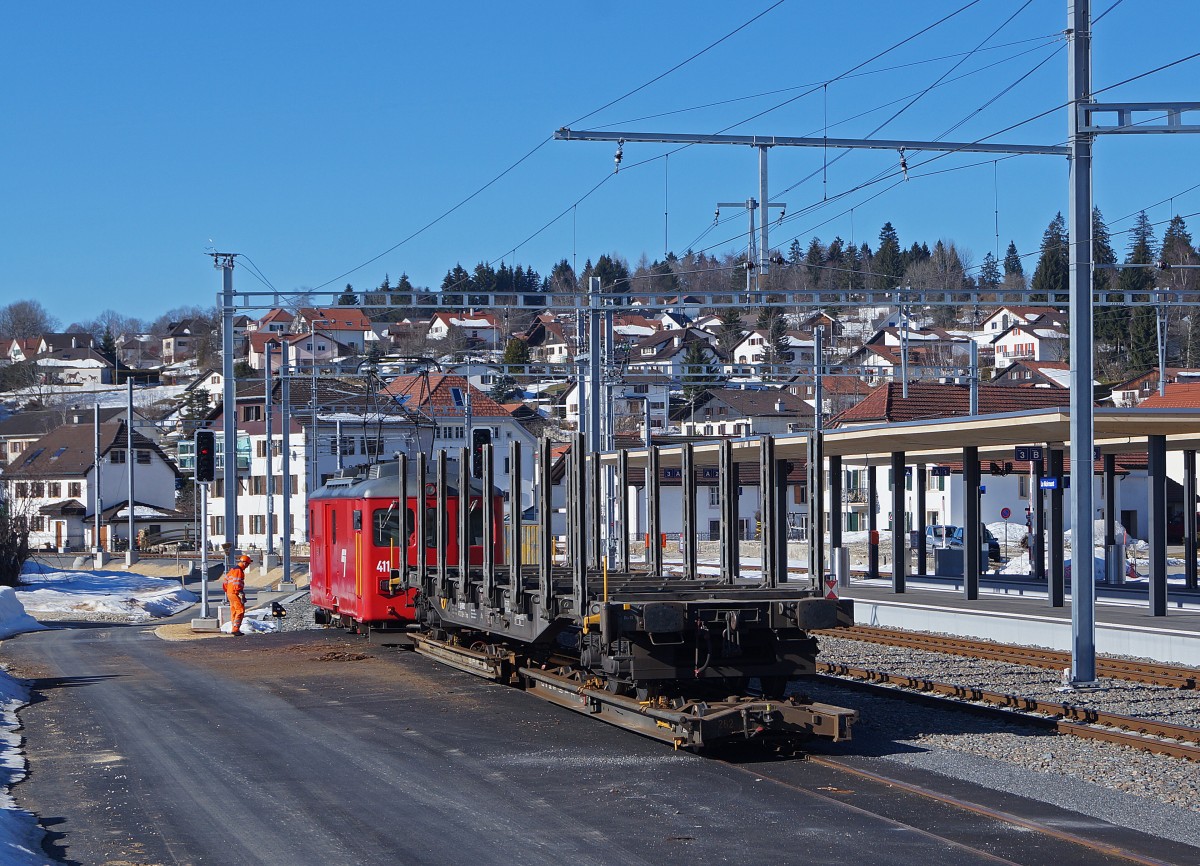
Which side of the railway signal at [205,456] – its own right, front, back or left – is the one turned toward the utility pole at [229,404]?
back

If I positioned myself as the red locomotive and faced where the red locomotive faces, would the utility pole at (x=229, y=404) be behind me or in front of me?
behind

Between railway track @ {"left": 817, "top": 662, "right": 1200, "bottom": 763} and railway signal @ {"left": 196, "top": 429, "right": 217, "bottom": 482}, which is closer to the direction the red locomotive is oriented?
the railway track

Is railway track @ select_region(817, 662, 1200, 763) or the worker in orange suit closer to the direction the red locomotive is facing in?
the railway track

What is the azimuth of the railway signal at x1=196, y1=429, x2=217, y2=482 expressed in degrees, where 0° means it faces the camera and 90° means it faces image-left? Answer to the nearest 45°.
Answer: approximately 0°

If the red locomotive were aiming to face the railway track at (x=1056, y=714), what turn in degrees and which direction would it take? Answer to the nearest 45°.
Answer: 0° — it already faces it

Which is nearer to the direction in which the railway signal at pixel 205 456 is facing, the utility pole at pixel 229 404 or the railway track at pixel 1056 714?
the railway track

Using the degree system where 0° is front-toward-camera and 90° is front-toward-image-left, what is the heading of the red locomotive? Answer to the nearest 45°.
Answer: approximately 315°
